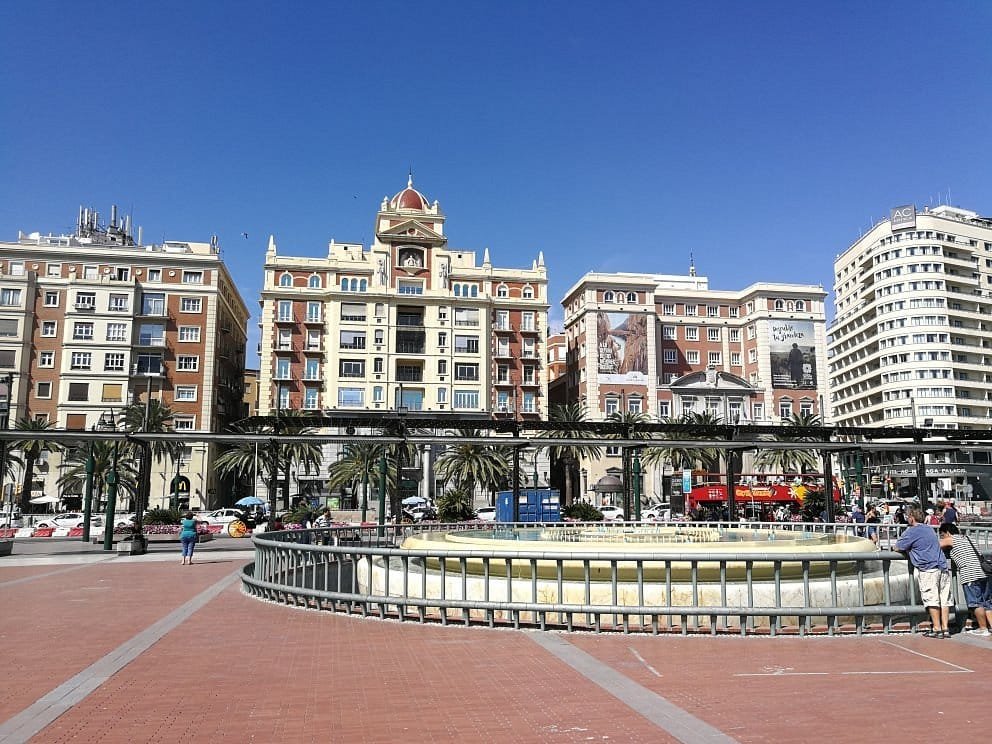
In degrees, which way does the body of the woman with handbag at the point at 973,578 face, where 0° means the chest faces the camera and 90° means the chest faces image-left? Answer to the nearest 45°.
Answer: approximately 90°

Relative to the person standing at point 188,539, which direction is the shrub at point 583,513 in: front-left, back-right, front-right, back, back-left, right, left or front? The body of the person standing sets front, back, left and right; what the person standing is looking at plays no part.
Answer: front-right

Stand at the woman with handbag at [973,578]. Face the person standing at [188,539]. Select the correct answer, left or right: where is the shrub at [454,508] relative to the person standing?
right

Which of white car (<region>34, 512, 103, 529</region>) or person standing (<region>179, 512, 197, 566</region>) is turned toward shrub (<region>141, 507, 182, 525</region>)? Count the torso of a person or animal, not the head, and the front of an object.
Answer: the person standing

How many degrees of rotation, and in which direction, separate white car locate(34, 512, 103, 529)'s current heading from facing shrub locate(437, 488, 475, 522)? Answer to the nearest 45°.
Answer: approximately 135° to its left

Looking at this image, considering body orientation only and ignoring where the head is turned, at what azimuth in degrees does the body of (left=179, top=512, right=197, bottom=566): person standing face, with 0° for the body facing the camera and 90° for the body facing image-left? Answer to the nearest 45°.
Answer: approximately 180°

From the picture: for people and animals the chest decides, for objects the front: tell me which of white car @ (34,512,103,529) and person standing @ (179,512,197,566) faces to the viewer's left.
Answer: the white car

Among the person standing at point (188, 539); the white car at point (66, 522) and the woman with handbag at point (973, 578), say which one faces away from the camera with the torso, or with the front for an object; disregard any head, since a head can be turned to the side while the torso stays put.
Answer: the person standing

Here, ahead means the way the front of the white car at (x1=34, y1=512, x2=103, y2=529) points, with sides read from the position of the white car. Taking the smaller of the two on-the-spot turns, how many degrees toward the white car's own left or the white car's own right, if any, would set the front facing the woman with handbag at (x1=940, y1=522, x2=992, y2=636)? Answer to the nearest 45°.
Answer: approximately 90° to the white car's own left

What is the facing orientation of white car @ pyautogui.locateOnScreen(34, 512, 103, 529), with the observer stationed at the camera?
facing to the left of the viewer

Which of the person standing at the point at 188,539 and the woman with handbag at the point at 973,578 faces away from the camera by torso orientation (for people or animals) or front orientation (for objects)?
the person standing
